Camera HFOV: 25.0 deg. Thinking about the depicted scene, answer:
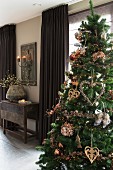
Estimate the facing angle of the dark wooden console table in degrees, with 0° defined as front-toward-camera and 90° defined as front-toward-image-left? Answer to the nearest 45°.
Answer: approximately 45°

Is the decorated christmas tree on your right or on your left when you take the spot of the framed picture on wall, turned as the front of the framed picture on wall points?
on your left

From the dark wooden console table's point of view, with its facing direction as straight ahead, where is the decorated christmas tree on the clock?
The decorated christmas tree is roughly at 10 o'clock from the dark wooden console table.

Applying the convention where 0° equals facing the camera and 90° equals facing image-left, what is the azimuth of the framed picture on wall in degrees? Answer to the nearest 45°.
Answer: approximately 45°

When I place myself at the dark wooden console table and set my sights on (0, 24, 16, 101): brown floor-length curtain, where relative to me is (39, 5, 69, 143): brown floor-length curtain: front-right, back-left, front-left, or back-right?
back-right
